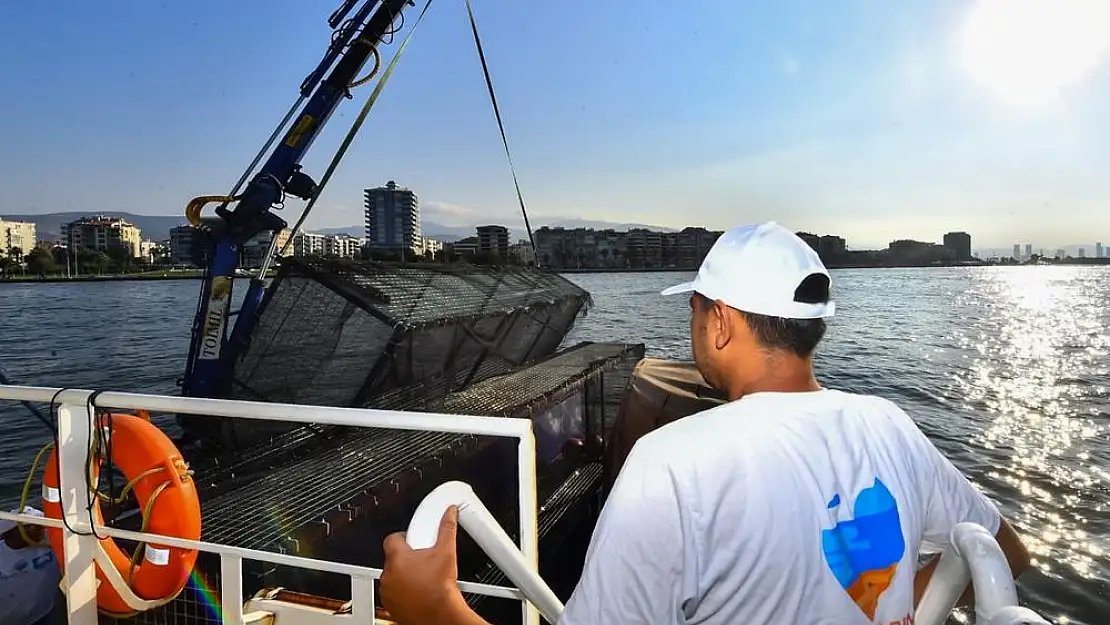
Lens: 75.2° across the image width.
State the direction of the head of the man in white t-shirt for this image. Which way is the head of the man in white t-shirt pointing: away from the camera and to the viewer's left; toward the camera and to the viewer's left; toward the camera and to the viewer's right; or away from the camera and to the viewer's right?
away from the camera and to the viewer's left

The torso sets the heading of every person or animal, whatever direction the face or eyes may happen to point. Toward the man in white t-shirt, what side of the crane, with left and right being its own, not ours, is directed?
right

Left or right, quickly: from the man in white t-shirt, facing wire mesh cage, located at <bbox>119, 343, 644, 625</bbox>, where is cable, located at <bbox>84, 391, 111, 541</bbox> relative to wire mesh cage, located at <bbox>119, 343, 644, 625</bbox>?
left

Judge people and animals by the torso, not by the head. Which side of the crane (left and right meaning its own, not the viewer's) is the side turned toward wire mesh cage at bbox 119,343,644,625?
right
